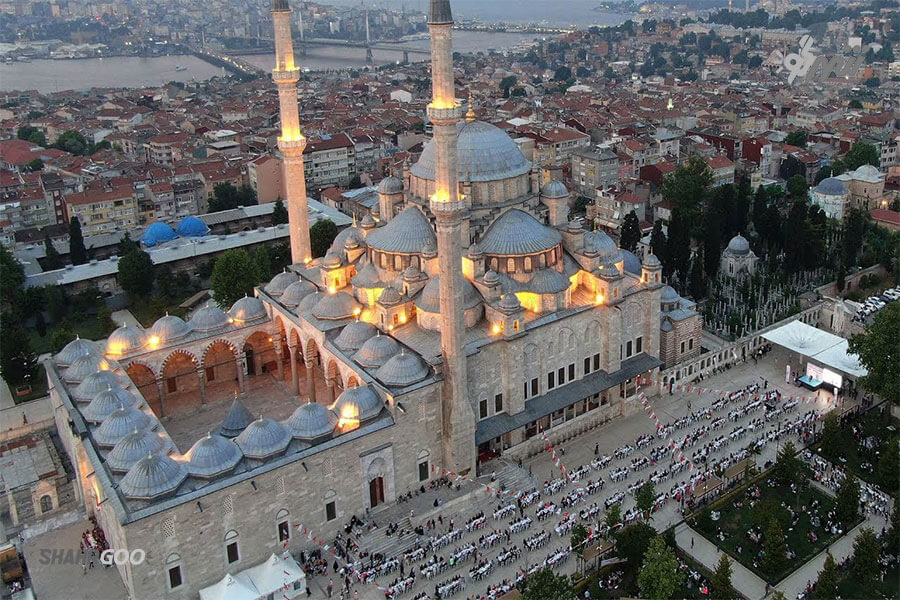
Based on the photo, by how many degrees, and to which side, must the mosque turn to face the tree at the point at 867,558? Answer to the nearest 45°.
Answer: approximately 90° to its left

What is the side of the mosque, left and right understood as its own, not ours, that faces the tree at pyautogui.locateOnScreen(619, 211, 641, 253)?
back

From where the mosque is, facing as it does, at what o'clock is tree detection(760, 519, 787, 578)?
The tree is roughly at 9 o'clock from the mosque.

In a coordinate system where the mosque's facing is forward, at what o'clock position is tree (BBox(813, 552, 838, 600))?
The tree is roughly at 9 o'clock from the mosque.

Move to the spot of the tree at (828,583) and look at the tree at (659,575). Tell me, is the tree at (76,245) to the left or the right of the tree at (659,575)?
right

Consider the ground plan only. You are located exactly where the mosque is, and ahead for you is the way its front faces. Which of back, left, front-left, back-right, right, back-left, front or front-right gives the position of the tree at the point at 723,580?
left

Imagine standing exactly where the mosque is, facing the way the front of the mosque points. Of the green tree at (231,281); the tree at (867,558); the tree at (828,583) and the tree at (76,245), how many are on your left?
2

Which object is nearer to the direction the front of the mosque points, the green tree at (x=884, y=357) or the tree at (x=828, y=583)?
the tree

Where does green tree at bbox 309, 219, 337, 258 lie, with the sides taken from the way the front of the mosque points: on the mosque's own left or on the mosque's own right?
on the mosque's own right

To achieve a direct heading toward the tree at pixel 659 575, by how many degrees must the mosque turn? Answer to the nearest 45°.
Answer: approximately 90° to its left

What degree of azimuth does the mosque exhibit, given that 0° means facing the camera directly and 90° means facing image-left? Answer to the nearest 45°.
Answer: approximately 45°

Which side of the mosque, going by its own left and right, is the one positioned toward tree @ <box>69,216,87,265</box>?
right
